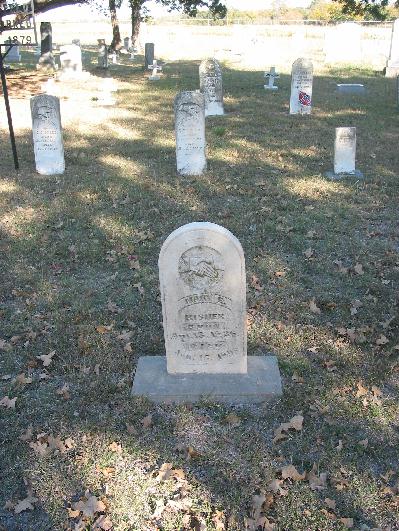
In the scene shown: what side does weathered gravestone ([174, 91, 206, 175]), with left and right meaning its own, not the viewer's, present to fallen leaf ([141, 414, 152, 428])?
front

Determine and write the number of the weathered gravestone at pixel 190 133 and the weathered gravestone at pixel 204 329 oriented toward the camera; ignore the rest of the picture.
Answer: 2

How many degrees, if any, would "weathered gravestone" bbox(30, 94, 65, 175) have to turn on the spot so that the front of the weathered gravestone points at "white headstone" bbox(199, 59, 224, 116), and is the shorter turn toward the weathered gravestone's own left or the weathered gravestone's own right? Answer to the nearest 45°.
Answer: approximately 135° to the weathered gravestone's own left

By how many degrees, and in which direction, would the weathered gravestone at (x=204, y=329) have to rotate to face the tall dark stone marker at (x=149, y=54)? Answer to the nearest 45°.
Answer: approximately 180°

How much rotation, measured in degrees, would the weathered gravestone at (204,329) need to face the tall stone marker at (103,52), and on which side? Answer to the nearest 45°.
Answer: approximately 180°

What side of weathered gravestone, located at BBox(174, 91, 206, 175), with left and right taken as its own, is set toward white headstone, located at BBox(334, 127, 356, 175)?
left

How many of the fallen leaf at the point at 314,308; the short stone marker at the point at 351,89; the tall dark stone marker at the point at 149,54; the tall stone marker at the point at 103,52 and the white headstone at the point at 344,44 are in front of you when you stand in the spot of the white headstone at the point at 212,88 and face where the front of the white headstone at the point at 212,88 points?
1

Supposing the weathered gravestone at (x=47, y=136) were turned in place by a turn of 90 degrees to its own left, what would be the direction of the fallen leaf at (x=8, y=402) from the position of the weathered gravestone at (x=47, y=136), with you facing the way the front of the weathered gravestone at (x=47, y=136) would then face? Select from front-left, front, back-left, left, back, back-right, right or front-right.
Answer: right

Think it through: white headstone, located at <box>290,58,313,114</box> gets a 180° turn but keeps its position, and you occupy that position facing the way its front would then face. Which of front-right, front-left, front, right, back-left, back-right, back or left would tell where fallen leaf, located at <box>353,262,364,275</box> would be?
back

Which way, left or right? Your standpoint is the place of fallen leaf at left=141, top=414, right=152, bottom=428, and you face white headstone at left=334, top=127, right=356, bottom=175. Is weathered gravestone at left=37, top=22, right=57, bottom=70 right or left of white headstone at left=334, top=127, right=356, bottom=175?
left

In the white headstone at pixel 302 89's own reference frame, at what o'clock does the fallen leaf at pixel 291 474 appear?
The fallen leaf is roughly at 12 o'clock from the white headstone.

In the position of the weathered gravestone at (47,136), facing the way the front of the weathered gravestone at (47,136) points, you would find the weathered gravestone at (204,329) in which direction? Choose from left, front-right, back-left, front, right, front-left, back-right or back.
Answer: front

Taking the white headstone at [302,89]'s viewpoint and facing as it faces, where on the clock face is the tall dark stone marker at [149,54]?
The tall dark stone marker is roughly at 5 o'clock from the white headstone.

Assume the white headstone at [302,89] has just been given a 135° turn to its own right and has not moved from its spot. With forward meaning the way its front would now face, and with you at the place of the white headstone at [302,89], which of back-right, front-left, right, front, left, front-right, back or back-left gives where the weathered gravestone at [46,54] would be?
front

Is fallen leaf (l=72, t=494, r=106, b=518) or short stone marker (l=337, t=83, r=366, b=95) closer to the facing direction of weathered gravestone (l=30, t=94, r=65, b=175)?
the fallen leaf

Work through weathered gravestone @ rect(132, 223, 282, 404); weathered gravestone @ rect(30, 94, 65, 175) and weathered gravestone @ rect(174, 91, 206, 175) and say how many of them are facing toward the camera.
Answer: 3

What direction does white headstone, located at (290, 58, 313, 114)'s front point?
toward the camera

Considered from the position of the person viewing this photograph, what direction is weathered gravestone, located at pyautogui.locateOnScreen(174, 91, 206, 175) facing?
facing the viewer

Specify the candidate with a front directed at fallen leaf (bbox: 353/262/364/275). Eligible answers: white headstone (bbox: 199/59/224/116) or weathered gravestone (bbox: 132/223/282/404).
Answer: the white headstone
